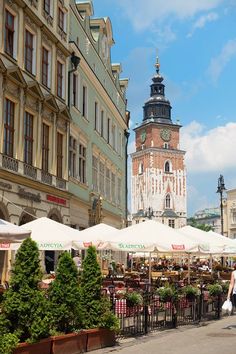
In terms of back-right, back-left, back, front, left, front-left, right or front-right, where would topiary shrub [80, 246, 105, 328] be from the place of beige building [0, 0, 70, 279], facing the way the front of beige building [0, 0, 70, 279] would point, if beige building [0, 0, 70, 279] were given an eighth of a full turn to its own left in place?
right

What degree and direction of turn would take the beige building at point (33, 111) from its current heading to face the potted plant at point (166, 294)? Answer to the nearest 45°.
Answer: approximately 45° to its right

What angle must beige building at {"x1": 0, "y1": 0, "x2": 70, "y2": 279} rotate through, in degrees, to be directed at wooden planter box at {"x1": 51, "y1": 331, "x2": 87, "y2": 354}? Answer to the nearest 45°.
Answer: approximately 45° to its right

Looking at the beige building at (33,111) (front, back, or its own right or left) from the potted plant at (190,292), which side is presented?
front

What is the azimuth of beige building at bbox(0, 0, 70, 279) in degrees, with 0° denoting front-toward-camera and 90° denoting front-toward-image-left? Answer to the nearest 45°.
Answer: approximately 315°

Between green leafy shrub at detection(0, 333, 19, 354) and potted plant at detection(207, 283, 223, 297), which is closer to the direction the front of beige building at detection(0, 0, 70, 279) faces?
the potted plant

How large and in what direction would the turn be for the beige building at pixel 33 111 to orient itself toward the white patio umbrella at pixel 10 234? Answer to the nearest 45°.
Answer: approximately 45° to its right

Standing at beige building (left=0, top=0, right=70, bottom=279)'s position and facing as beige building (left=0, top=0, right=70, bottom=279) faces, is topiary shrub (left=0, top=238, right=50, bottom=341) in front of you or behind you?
in front

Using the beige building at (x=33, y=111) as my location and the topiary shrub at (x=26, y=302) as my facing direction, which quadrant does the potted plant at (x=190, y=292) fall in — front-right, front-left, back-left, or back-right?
front-left

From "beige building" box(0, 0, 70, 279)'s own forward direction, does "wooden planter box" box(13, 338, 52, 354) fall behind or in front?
in front

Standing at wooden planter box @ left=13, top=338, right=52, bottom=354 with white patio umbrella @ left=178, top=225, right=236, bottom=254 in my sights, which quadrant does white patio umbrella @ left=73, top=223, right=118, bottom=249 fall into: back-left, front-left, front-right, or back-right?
front-left

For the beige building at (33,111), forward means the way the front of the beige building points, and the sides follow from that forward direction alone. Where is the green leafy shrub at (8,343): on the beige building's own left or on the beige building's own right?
on the beige building's own right

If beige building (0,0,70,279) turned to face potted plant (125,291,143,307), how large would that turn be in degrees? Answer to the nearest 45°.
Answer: approximately 45° to its right
